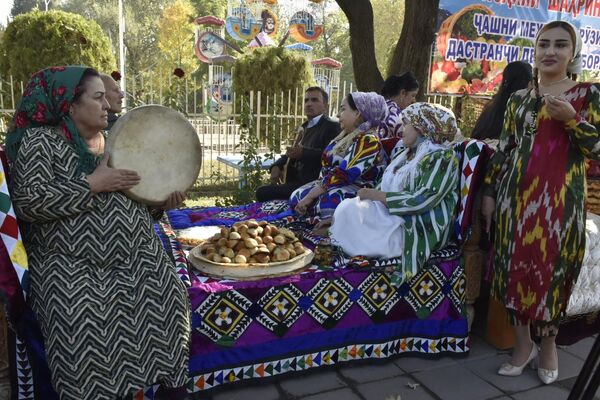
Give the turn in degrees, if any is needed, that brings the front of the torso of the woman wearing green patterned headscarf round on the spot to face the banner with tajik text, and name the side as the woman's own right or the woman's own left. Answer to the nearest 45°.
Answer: approximately 45° to the woman's own left

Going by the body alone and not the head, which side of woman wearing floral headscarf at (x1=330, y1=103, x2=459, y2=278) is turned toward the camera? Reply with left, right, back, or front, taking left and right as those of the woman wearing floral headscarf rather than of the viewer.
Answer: left

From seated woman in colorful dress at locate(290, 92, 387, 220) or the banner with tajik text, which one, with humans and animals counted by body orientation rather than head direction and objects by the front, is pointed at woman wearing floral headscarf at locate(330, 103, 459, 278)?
the banner with tajik text

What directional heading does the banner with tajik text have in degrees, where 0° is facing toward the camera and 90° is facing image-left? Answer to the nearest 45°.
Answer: approximately 0°

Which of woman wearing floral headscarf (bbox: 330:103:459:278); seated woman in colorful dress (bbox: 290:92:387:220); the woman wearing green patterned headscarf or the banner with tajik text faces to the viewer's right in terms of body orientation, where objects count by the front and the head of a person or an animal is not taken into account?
the woman wearing green patterned headscarf

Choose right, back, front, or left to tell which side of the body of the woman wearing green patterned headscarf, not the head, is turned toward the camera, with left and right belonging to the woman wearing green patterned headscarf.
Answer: right

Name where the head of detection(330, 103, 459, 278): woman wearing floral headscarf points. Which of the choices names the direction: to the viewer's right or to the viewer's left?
to the viewer's left

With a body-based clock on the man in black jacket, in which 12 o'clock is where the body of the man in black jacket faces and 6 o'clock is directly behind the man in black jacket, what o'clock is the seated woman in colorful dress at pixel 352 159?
The seated woman in colorful dress is roughly at 10 o'clock from the man in black jacket.
